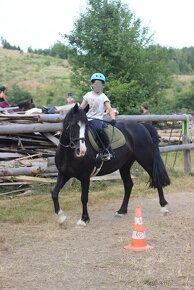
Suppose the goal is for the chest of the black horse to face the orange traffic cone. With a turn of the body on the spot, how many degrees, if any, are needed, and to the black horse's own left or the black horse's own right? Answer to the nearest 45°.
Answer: approximately 90° to the black horse's own left

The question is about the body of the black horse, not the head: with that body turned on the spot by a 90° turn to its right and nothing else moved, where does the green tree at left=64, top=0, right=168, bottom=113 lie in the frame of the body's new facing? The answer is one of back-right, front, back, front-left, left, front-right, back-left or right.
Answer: front-right

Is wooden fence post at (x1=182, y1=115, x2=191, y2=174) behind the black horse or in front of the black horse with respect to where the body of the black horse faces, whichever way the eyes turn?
behind

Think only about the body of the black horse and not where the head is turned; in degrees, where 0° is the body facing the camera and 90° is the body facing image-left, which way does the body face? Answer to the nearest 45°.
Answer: approximately 45°
